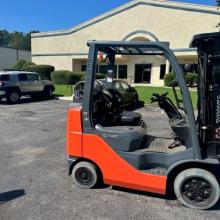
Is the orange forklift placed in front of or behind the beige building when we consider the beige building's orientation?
in front

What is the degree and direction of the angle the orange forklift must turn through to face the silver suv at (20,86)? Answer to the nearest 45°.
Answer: approximately 135° to its left

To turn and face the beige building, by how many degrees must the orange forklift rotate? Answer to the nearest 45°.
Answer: approximately 90° to its left

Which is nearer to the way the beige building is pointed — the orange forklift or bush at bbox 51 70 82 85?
the orange forklift

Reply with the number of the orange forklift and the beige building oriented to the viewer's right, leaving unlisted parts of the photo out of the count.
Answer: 1

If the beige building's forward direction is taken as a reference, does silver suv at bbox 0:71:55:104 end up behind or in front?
in front

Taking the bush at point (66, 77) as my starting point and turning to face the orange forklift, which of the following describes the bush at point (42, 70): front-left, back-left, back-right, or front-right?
back-right

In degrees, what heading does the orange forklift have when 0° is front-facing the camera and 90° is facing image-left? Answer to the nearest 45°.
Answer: approximately 270°

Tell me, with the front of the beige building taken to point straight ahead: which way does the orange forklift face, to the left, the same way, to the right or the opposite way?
to the left

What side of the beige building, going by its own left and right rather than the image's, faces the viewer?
front
